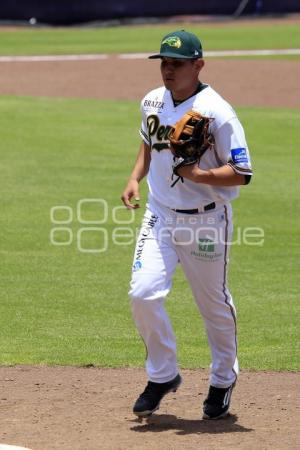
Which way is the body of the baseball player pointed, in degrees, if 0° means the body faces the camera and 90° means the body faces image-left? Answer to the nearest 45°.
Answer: approximately 45°

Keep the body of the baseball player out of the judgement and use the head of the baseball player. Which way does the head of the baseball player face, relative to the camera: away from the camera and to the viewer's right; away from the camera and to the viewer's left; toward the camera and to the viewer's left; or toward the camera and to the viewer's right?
toward the camera and to the viewer's left
